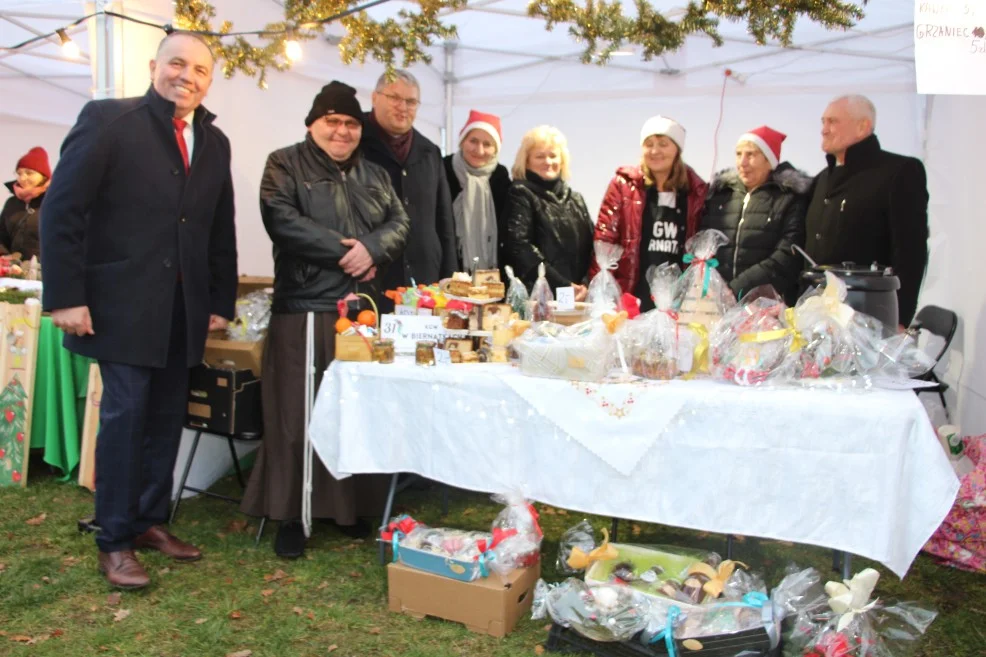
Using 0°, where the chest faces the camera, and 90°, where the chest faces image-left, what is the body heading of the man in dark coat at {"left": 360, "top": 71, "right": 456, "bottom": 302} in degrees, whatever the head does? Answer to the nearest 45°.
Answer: approximately 0°

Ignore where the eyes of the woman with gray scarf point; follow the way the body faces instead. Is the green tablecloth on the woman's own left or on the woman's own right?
on the woman's own right

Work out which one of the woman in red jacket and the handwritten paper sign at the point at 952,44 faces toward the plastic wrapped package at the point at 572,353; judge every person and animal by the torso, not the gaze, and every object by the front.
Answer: the woman in red jacket

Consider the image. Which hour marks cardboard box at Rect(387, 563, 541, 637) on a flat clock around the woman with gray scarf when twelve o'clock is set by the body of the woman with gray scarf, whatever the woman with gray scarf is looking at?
The cardboard box is roughly at 12 o'clock from the woman with gray scarf.

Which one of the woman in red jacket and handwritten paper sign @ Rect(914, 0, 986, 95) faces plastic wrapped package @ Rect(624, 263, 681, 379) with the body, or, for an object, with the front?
the woman in red jacket

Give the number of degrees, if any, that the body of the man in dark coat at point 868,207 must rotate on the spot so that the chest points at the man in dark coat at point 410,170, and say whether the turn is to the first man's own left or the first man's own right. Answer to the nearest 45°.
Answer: approximately 45° to the first man's own right

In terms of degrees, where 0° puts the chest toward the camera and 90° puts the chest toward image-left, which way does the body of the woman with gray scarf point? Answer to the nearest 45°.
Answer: approximately 0°

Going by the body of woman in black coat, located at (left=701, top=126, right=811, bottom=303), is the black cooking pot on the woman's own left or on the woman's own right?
on the woman's own left
